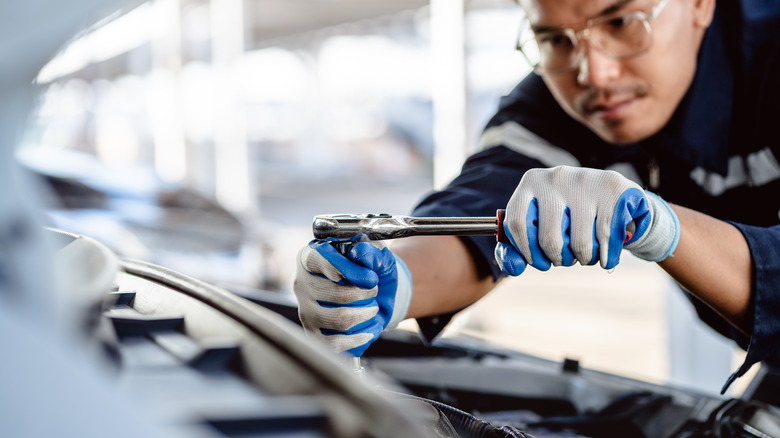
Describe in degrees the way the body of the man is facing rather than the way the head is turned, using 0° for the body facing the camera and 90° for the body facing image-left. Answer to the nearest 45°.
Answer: approximately 45°

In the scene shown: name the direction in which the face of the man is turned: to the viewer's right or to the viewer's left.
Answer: to the viewer's left
